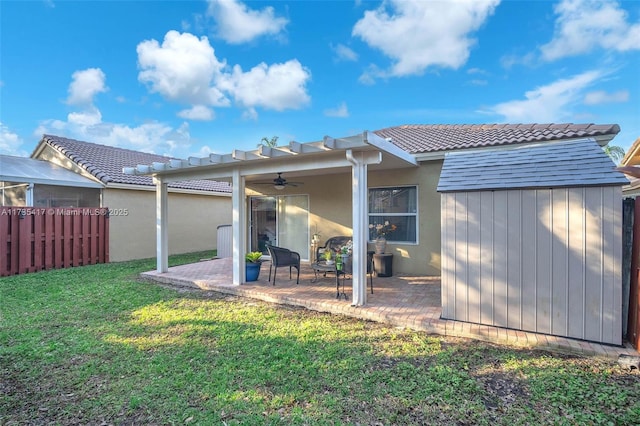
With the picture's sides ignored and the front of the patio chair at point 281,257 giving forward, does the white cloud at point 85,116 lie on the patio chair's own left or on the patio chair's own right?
on the patio chair's own left

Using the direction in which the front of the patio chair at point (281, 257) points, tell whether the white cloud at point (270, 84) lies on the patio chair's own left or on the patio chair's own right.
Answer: on the patio chair's own left

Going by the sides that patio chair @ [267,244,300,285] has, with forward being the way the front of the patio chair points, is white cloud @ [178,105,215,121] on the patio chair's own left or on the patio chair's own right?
on the patio chair's own left

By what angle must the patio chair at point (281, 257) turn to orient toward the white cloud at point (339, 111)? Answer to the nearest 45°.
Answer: approximately 90° to its left

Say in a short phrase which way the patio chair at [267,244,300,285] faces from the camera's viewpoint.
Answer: facing to the right of the viewer

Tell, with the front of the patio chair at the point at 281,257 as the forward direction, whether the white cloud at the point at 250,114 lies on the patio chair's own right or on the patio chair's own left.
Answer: on the patio chair's own left
